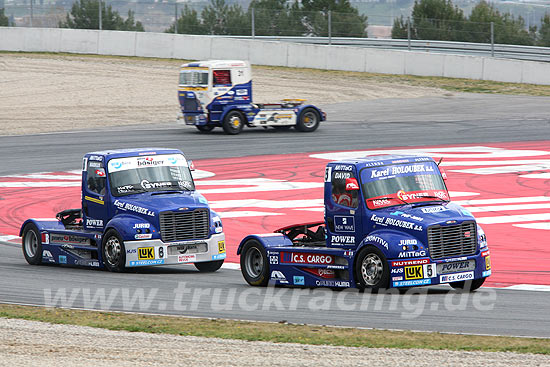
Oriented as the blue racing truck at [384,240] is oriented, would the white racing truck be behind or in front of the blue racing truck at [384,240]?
behind

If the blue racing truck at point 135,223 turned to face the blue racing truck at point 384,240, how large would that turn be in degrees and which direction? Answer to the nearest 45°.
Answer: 0° — it already faces it

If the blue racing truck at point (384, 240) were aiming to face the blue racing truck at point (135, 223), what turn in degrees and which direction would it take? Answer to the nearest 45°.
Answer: approximately 180°

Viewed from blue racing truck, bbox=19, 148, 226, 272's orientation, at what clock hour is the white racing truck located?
The white racing truck is roughly at 8 o'clock from the blue racing truck.

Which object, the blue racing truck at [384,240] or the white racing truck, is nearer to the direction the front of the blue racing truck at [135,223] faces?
the blue racing truck

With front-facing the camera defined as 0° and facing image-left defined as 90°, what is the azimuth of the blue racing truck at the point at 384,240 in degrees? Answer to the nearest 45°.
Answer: approximately 315°
